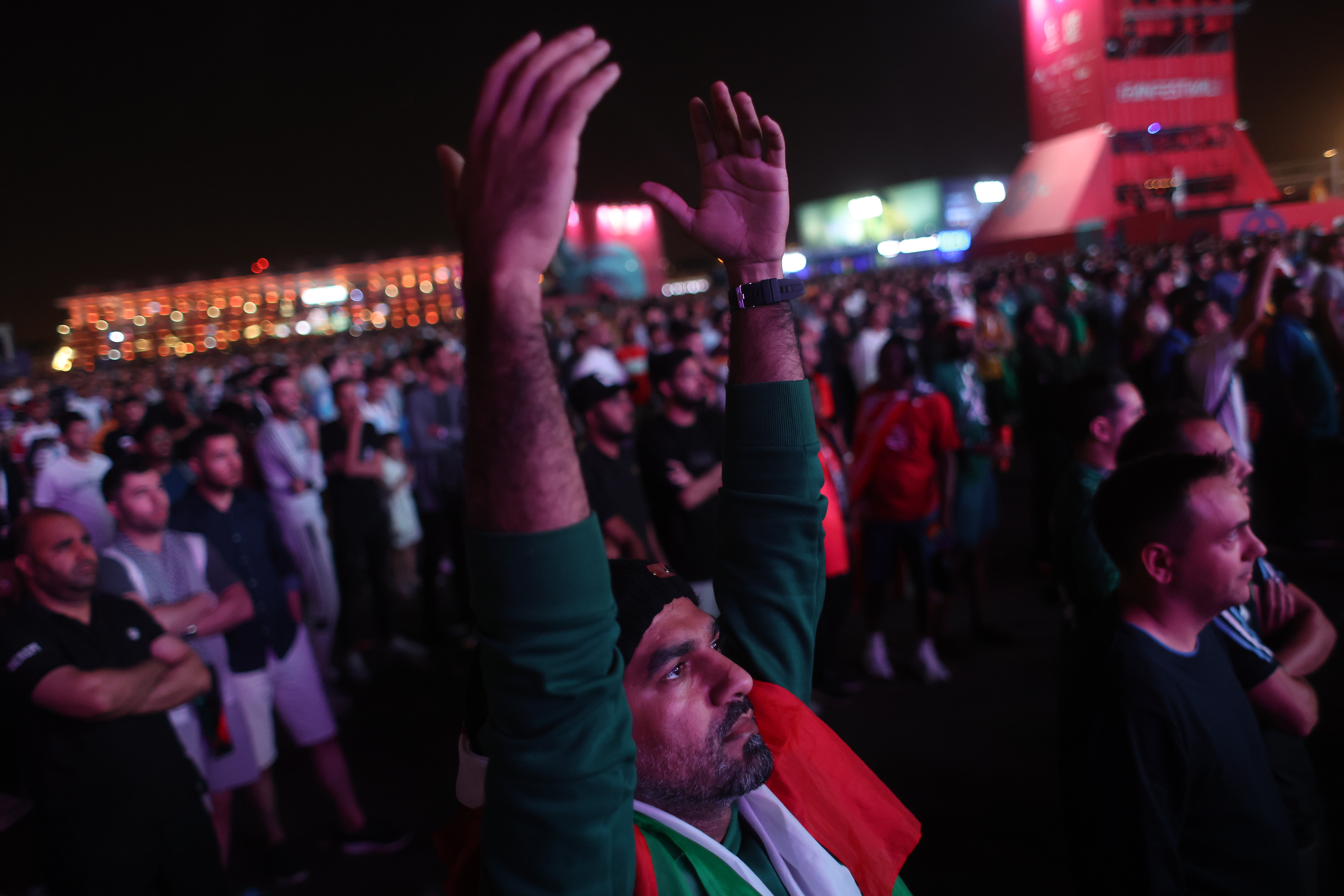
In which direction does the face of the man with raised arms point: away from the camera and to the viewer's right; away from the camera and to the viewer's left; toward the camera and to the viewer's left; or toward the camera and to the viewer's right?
toward the camera and to the viewer's right

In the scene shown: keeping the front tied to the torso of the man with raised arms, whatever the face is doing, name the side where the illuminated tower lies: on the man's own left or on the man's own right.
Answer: on the man's own left

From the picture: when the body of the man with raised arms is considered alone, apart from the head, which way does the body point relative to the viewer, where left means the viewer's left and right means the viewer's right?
facing the viewer and to the right of the viewer
